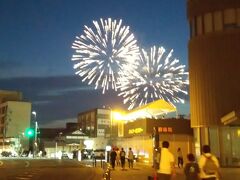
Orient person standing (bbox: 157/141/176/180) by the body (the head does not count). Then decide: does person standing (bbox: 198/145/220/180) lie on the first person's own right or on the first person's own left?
on the first person's own right

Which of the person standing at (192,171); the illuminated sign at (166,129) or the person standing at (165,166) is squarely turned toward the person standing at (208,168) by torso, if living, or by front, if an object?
the illuminated sign

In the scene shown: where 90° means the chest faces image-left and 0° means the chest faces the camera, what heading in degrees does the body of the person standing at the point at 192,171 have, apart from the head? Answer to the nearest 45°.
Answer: approximately 180°

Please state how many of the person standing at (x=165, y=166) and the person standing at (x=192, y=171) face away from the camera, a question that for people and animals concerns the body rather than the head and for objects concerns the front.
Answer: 2

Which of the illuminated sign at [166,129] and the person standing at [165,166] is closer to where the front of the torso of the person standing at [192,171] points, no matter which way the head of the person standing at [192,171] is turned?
the illuminated sign

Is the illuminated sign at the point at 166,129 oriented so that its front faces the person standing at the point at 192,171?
yes

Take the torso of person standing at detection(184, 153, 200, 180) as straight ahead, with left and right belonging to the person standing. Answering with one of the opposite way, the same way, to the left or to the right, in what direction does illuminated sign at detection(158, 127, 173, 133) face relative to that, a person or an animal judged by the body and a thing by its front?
the opposite way

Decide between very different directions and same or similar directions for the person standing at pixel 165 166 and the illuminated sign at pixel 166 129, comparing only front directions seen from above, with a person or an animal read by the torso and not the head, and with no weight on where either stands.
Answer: very different directions

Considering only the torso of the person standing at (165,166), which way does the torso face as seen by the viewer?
away from the camera
